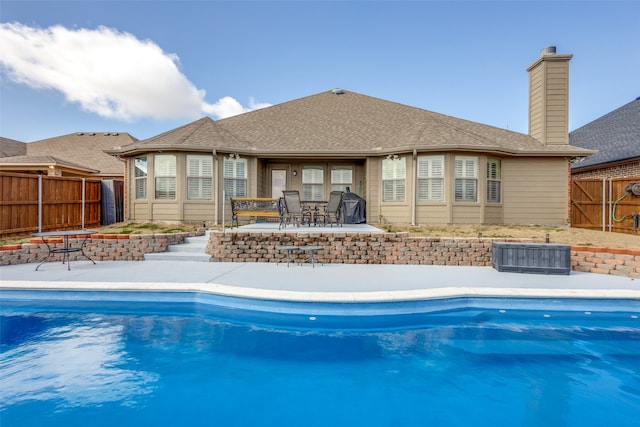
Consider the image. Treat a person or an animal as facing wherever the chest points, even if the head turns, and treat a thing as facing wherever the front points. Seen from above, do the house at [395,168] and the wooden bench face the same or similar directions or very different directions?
very different directions

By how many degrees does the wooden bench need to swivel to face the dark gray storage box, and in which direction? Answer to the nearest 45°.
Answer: approximately 45° to its left

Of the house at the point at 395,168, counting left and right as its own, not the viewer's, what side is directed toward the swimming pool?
back

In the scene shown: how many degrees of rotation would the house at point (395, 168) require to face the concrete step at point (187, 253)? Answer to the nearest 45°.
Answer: approximately 135° to its left

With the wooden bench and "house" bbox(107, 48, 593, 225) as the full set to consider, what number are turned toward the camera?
1

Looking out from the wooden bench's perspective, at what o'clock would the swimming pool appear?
The swimming pool is roughly at 12 o'clock from the wooden bench.

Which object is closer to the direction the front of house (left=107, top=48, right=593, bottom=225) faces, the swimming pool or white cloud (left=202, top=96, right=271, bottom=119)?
the white cloud

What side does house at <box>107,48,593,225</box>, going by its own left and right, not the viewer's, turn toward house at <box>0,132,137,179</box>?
left

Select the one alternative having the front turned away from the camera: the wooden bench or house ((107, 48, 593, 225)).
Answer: the house

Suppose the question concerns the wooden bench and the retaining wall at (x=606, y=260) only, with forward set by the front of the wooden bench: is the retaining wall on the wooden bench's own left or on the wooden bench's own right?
on the wooden bench's own left

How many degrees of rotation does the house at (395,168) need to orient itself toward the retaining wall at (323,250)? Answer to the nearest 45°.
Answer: approximately 135° to its left

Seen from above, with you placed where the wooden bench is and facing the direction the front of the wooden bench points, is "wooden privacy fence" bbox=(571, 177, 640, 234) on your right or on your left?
on your left

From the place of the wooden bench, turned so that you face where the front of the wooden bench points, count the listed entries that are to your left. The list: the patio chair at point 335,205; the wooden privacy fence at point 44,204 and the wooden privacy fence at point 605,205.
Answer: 2

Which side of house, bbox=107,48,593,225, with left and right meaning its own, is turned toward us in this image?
back

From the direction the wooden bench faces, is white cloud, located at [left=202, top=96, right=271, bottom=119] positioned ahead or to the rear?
to the rear

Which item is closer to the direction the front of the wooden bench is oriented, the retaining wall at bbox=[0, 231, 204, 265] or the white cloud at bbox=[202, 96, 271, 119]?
the retaining wall
